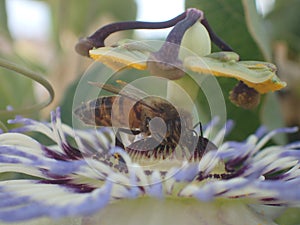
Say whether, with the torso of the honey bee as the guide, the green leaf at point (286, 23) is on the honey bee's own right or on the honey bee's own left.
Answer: on the honey bee's own left

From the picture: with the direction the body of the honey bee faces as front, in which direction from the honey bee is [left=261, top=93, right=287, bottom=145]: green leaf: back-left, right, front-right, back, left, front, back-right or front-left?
front-left

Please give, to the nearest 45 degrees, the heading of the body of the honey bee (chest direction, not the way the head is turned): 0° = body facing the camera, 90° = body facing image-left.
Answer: approximately 270°
